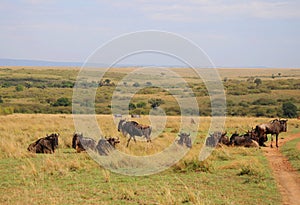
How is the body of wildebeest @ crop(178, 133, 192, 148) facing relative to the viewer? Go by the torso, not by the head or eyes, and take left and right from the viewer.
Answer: facing the viewer and to the left of the viewer

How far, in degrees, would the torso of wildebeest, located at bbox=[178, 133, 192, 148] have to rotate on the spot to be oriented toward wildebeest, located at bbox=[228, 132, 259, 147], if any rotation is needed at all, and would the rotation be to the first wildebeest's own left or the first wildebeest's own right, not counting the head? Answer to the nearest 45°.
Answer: approximately 135° to the first wildebeest's own left

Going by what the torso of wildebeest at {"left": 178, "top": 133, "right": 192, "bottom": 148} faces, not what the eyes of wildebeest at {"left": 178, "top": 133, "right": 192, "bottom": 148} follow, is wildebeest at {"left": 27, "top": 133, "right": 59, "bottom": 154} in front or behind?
in front

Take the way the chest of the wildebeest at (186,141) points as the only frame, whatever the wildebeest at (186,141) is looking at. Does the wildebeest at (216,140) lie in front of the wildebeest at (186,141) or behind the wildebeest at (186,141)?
behind
